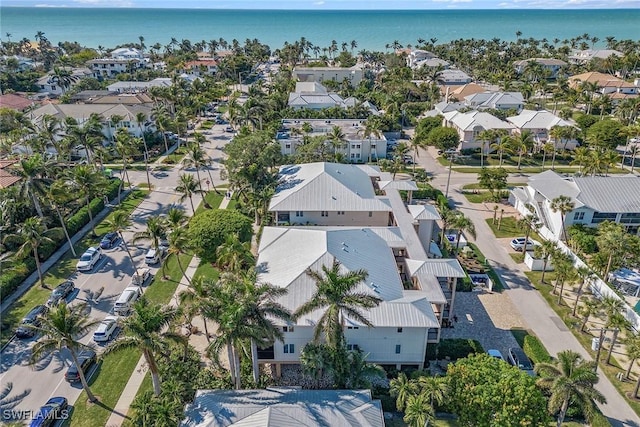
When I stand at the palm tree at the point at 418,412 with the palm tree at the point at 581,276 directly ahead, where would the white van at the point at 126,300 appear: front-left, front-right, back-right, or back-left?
back-left

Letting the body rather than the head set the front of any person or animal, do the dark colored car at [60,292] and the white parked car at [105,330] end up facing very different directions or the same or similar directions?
very different directions

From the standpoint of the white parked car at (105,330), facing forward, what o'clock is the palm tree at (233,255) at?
The palm tree is roughly at 2 o'clock from the white parked car.

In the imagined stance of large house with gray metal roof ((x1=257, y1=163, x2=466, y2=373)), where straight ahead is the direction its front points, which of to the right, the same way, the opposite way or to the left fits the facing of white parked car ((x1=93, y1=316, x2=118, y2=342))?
to the left

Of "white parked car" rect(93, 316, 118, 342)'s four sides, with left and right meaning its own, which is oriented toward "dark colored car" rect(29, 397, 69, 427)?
back

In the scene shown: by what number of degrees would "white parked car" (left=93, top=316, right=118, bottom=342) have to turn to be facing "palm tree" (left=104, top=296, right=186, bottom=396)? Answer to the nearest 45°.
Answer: approximately 135° to its right
